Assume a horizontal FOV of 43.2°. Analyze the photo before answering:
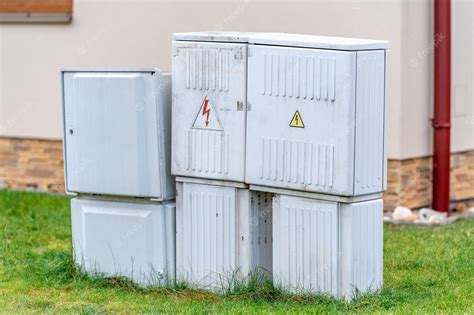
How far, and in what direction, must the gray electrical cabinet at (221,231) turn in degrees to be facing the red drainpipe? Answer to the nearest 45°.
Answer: approximately 180°

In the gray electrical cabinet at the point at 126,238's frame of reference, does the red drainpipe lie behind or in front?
behind

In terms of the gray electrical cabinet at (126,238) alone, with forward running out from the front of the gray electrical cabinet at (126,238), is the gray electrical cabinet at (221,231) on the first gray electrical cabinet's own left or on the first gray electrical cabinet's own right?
on the first gray electrical cabinet's own left

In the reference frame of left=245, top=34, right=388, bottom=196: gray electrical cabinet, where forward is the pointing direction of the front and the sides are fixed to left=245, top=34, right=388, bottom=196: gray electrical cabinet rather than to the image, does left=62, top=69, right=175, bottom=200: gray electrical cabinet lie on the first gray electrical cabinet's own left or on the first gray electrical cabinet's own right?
on the first gray electrical cabinet's own right

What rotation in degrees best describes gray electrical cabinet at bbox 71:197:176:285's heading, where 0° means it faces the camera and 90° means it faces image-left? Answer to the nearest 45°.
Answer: approximately 45°

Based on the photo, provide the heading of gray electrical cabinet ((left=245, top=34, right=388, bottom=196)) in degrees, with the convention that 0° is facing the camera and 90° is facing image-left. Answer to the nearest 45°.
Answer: approximately 45°

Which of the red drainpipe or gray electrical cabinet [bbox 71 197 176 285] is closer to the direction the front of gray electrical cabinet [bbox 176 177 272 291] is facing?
the gray electrical cabinet

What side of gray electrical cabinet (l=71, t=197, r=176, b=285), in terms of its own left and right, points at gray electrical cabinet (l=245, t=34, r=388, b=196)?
left

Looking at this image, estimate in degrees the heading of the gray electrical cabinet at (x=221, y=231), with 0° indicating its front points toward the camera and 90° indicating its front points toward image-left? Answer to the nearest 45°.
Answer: approximately 45°
